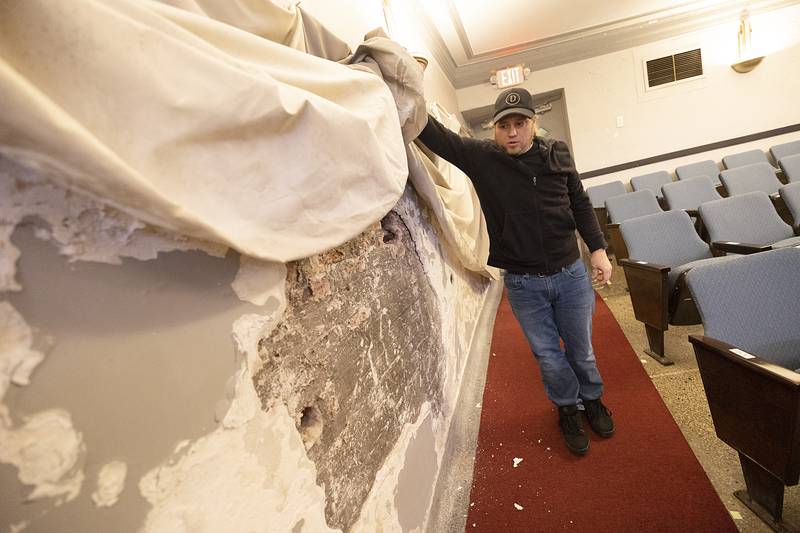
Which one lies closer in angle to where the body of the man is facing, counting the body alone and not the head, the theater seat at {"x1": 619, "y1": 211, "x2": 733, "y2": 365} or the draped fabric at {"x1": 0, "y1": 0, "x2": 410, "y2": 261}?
the draped fabric

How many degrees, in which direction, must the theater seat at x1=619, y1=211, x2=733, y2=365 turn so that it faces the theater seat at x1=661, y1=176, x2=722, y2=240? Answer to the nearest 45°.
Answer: approximately 135° to its left

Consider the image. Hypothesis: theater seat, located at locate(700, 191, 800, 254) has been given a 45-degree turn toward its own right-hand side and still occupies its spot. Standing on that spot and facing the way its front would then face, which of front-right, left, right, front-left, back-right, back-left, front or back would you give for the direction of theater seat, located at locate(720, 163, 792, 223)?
back

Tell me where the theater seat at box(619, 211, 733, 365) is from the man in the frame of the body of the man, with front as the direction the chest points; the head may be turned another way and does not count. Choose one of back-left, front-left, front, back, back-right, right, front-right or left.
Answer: back-left

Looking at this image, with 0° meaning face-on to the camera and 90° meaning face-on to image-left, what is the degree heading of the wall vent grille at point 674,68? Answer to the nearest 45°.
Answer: approximately 0°

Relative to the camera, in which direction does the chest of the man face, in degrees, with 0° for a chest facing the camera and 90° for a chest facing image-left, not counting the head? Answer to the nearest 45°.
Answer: approximately 0°

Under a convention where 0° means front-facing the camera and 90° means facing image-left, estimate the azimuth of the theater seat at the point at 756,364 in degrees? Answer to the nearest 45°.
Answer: approximately 315°

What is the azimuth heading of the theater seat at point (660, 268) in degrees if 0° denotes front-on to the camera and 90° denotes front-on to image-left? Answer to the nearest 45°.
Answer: approximately 315°

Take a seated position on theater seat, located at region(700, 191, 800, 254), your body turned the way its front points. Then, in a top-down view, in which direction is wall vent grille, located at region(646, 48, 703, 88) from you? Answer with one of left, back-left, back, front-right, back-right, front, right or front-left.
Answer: back-left

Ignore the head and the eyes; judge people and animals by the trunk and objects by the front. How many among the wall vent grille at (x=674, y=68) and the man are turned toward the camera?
2

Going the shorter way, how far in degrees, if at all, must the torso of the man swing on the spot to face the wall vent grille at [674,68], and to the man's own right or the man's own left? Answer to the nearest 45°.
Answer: approximately 135° to the man's own left
